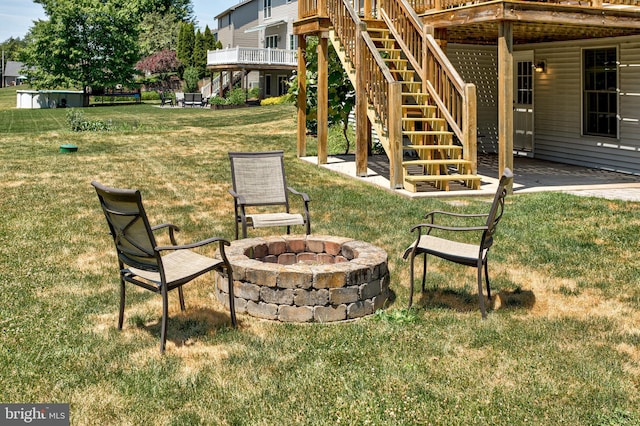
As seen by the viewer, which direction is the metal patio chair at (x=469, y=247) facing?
to the viewer's left

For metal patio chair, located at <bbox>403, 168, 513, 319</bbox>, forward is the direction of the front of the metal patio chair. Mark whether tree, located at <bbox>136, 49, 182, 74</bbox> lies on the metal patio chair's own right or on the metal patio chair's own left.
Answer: on the metal patio chair's own right

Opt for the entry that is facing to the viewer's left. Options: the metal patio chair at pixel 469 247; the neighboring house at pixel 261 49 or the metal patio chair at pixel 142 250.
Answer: the metal patio chair at pixel 469 247

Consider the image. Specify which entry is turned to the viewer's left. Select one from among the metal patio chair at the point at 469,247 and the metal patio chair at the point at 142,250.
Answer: the metal patio chair at the point at 469,247

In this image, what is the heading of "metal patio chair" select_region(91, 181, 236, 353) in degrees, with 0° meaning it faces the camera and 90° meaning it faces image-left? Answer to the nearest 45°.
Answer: approximately 225°

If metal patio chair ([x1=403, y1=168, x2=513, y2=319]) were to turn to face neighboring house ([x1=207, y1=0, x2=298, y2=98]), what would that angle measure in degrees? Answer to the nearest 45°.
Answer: approximately 90° to its right

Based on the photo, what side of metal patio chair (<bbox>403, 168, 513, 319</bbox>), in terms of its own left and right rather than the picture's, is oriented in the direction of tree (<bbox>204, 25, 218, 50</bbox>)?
right
